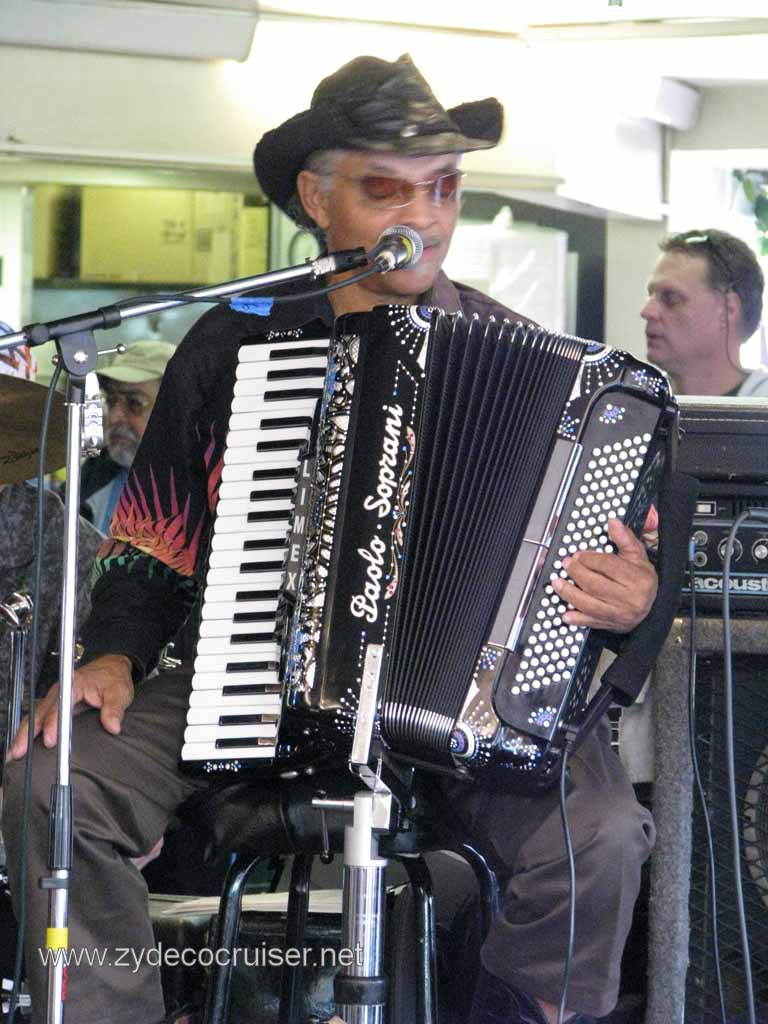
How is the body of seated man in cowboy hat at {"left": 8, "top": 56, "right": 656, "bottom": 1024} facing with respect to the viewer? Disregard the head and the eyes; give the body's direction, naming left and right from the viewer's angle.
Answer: facing the viewer

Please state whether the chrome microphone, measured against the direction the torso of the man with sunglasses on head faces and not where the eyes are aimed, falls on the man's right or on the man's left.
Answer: on the man's left

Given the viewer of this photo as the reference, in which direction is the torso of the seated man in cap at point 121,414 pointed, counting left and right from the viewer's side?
facing the viewer and to the left of the viewer

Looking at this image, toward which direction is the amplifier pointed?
toward the camera

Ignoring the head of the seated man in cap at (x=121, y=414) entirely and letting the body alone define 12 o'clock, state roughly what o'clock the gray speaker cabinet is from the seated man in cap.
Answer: The gray speaker cabinet is roughly at 10 o'clock from the seated man in cap.

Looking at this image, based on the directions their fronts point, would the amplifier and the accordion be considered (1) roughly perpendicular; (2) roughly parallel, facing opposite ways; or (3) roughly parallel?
roughly parallel

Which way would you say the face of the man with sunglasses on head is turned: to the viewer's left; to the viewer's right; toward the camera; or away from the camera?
to the viewer's left

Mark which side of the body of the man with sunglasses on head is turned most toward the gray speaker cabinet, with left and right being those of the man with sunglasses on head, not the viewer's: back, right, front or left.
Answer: left

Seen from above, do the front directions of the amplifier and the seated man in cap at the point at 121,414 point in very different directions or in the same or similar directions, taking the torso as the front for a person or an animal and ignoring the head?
same or similar directions

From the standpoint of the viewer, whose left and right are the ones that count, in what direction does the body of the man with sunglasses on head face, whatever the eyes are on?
facing to the left of the viewer
